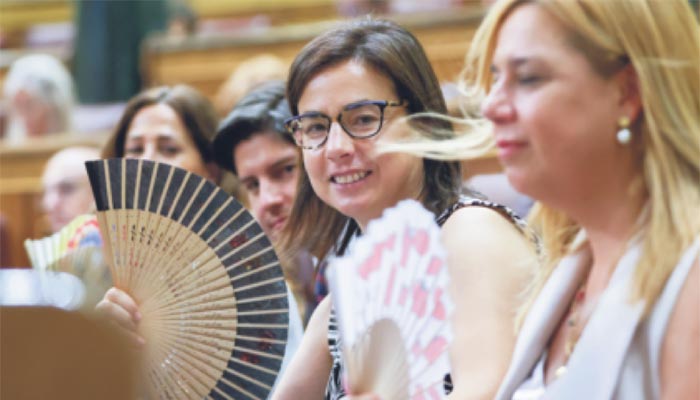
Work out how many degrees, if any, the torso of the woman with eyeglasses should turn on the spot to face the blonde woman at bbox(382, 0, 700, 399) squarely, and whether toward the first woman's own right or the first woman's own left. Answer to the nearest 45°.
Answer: approximately 90° to the first woman's own left

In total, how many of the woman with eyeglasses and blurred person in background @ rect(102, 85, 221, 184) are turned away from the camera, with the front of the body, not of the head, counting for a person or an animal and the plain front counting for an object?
0

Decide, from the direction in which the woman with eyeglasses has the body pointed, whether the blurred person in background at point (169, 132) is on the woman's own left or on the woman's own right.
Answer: on the woman's own right

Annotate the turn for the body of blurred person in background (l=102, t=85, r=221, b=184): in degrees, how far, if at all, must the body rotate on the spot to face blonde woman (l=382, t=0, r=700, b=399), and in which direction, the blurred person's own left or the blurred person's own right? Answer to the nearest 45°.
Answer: approximately 45° to the blurred person's own left

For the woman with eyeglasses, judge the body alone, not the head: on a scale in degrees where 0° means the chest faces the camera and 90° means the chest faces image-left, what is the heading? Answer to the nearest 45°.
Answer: approximately 45°

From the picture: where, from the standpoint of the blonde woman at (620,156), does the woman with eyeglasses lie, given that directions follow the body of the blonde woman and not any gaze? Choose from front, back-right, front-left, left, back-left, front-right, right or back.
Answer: right

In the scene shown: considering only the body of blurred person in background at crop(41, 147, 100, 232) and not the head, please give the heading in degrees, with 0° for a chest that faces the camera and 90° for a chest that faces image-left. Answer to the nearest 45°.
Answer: approximately 45°

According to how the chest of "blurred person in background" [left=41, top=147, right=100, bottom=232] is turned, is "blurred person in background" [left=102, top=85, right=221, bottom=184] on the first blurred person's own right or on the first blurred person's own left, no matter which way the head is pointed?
on the first blurred person's own left

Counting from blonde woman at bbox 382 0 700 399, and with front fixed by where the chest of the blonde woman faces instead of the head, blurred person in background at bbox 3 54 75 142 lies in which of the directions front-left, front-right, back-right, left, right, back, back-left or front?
right

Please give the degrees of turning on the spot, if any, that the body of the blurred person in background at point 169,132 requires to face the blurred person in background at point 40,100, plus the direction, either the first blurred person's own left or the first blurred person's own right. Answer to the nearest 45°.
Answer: approximately 135° to the first blurred person's own right
